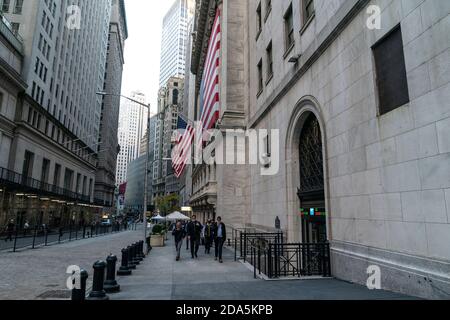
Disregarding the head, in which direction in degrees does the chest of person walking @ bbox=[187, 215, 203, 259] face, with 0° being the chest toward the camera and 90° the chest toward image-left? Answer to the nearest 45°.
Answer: approximately 0°

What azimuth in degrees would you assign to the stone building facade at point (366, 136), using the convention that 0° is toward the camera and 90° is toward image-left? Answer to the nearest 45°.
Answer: approximately 45°

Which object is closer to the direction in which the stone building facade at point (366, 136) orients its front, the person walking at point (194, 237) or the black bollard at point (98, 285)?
the black bollard

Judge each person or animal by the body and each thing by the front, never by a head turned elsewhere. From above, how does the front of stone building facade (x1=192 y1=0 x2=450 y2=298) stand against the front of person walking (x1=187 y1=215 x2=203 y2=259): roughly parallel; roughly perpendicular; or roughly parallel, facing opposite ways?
roughly perpendicular

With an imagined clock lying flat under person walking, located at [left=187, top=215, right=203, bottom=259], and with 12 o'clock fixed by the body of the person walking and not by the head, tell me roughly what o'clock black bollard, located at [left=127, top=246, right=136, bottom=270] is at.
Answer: The black bollard is roughly at 1 o'clock from the person walking.

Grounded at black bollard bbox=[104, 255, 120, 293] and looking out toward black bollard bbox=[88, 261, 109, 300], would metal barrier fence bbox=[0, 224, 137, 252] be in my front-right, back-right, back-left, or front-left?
back-right

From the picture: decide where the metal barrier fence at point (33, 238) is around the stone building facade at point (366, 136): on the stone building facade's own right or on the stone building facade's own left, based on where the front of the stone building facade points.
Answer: on the stone building facade's own right

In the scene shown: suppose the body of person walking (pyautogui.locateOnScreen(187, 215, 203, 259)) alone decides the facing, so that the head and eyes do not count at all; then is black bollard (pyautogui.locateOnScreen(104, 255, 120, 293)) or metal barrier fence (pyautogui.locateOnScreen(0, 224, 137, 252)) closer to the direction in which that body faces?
the black bollard

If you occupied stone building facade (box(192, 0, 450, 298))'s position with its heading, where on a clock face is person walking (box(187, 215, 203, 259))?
The person walking is roughly at 3 o'clock from the stone building facade.
